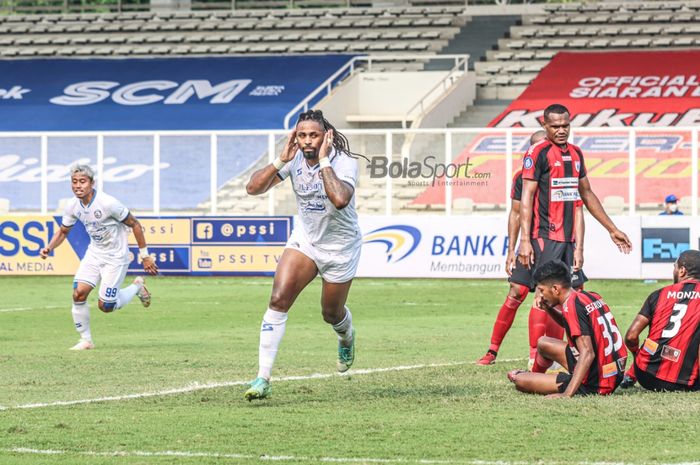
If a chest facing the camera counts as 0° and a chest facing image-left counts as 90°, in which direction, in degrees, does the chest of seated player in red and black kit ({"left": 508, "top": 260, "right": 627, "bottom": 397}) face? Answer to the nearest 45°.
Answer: approximately 135°

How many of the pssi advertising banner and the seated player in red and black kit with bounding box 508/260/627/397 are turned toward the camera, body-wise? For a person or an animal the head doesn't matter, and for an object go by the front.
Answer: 1

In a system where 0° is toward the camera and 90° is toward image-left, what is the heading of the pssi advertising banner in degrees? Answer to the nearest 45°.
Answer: approximately 0°

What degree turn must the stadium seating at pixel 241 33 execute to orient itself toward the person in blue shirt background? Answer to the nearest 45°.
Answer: approximately 45° to its left

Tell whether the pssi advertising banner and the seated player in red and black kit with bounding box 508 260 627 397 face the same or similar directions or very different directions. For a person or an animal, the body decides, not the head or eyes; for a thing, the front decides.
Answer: very different directions

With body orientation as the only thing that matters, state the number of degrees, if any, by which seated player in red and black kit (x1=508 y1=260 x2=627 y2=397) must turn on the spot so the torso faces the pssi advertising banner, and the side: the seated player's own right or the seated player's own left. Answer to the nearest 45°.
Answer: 0° — they already face it

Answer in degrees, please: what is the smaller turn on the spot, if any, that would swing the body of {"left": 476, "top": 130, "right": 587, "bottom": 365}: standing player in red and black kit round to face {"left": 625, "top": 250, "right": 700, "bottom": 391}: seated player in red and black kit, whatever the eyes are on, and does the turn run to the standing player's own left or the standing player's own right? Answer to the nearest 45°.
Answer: approximately 90° to the standing player's own left
